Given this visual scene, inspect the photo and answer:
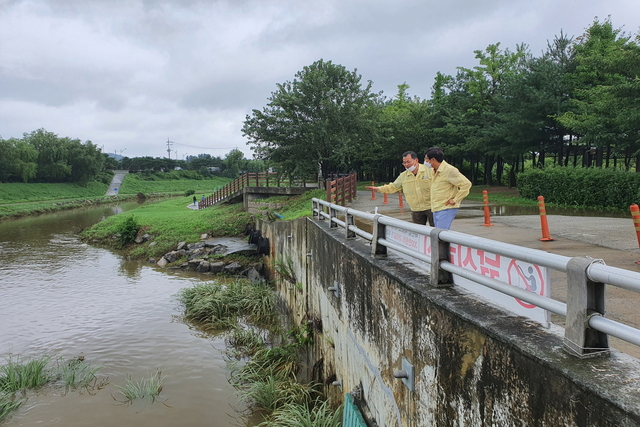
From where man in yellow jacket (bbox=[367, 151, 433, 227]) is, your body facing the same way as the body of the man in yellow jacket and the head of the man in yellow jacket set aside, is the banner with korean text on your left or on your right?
on your left

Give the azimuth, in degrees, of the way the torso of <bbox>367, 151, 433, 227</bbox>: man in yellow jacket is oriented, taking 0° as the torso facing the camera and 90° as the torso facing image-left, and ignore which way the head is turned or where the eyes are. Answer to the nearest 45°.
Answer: approximately 45°

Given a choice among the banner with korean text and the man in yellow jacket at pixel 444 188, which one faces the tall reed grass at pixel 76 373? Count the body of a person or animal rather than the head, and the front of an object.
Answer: the man in yellow jacket

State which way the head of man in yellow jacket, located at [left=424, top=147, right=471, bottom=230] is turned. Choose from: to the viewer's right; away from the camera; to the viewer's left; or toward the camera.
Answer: to the viewer's left

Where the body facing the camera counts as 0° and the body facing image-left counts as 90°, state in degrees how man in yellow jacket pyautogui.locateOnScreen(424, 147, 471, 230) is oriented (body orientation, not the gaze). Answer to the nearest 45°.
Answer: approximately 90°
